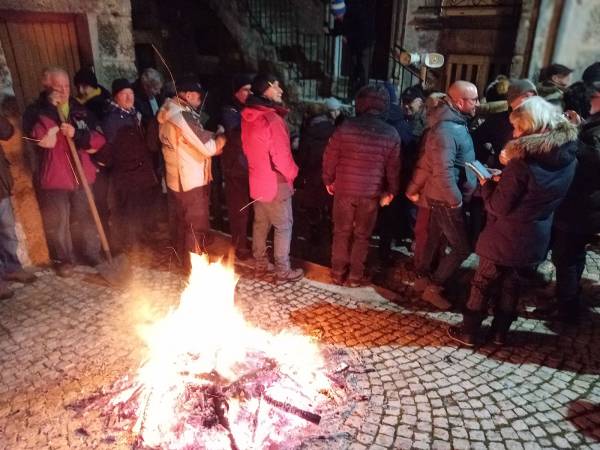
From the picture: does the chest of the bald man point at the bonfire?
no

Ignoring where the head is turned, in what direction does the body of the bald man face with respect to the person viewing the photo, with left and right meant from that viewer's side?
facing to the right of the viewer

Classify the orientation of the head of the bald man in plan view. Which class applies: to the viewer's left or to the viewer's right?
to the viewer's right

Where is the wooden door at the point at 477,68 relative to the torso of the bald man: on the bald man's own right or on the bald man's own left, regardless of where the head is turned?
on the bald man's own left

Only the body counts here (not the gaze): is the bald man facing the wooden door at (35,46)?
no

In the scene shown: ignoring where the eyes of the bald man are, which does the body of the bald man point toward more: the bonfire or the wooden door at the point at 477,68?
the wooden door
